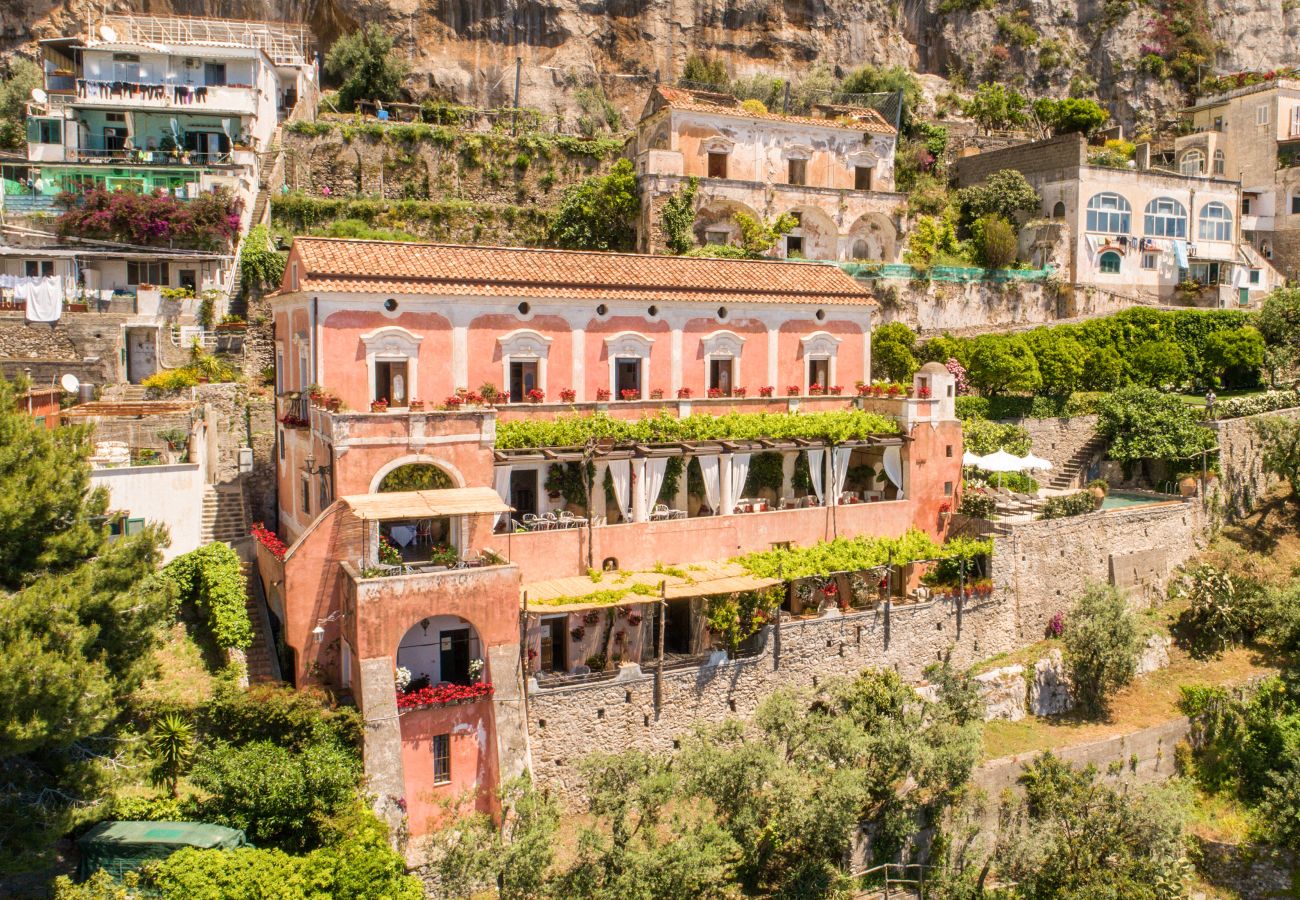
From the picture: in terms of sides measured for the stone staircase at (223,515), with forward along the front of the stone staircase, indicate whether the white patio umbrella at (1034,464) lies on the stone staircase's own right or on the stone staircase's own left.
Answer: on the stone staircase's own left

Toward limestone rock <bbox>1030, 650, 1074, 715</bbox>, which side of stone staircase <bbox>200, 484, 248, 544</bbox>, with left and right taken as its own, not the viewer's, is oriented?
left

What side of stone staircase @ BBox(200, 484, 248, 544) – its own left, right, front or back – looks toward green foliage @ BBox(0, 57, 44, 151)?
back

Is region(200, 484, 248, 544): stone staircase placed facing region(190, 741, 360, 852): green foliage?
yes

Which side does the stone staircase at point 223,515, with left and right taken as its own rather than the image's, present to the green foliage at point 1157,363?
left

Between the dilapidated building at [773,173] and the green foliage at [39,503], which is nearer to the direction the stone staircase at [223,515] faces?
the green foliage

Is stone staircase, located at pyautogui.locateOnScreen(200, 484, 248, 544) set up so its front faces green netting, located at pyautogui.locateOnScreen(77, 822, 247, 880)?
yes

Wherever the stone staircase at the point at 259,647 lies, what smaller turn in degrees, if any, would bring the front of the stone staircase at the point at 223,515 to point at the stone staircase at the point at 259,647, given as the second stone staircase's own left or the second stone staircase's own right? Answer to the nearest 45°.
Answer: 0° — it already faces it

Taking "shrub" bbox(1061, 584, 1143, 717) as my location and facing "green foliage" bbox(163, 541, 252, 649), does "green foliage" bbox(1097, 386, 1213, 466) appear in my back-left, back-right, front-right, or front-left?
back-right

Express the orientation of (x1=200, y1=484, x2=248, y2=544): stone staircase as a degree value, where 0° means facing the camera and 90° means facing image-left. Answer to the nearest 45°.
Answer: approximately 0°

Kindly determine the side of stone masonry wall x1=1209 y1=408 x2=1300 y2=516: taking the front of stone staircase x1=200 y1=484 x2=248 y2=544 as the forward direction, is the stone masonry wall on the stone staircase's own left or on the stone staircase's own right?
on the stone staircase's own left

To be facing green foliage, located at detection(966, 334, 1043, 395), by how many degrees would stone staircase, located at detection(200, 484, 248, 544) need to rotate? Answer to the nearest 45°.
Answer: approximately 90° to its left
